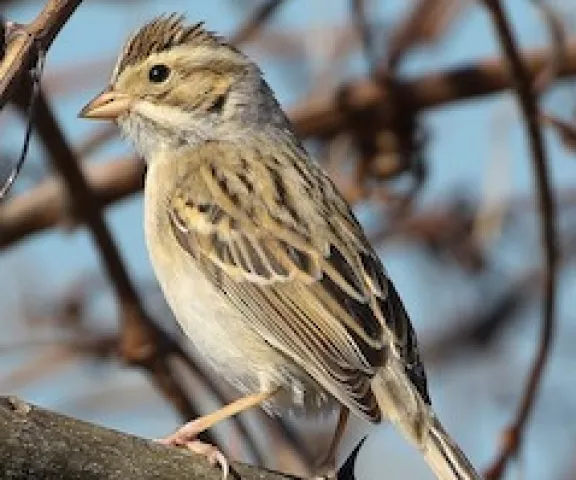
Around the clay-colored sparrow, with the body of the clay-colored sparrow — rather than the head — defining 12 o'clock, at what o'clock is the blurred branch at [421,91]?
The blurred branch is roughly at 5 o'clock from the clay-colored sparrow.

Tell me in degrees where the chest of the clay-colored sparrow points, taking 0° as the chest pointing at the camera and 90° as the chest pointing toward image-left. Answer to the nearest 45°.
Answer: approximately 90°

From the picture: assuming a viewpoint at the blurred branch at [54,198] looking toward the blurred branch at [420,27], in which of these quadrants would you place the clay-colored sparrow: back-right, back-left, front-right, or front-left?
front-right
